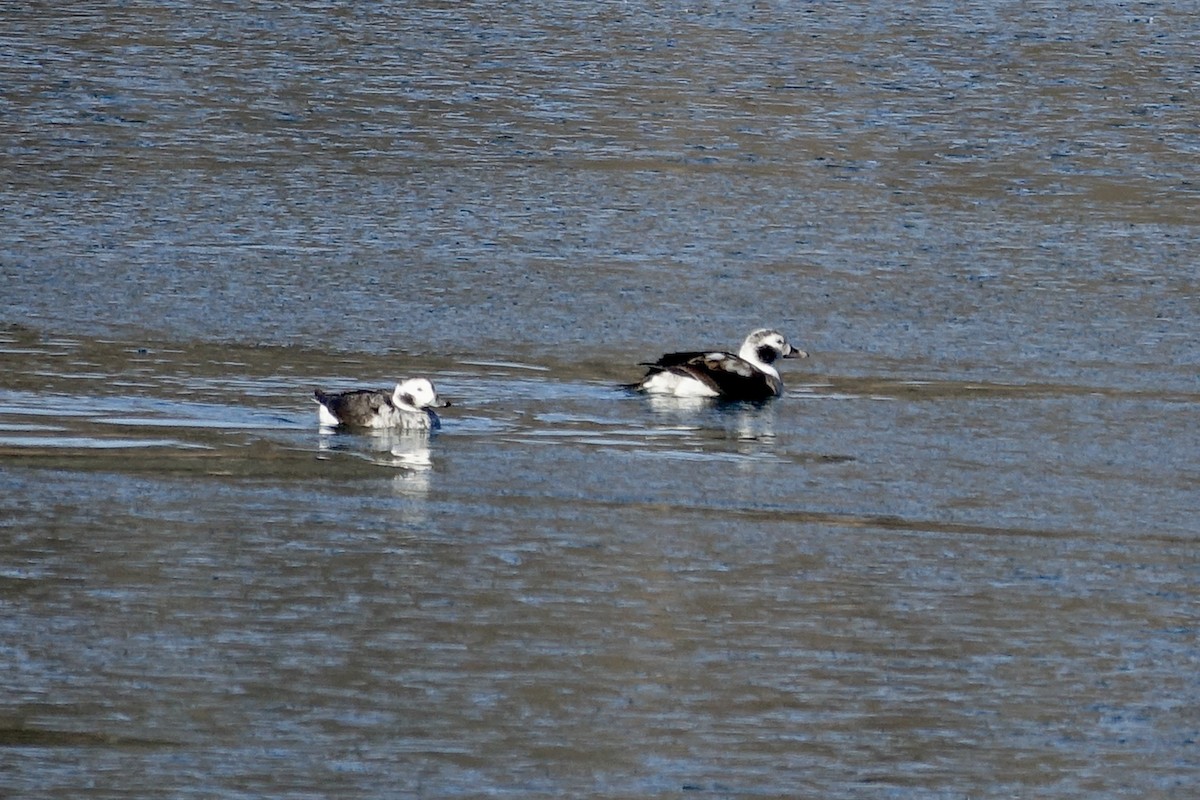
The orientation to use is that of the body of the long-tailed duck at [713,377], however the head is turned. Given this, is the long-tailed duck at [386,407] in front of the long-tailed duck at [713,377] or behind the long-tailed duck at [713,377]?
behind

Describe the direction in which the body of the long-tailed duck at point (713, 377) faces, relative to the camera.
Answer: to the viewer's right

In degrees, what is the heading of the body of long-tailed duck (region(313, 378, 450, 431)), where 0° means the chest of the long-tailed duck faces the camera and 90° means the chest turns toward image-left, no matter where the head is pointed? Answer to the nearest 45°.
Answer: approximately 270°

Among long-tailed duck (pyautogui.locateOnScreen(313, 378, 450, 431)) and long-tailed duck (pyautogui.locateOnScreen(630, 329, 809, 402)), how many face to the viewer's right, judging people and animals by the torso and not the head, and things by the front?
2

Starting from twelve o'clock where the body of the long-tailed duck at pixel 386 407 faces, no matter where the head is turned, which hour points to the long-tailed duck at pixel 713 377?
the long-tailed duck at pixel 713 377 is roughly at 11 o'clock from the long-tailed duck at pixel 386 407.
